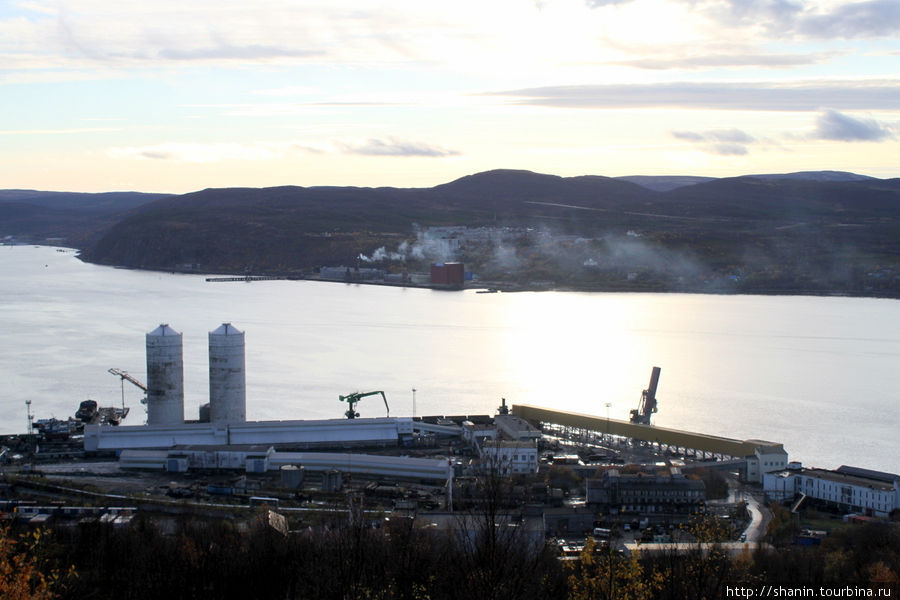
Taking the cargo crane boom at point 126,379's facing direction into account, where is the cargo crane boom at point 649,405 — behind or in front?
behind

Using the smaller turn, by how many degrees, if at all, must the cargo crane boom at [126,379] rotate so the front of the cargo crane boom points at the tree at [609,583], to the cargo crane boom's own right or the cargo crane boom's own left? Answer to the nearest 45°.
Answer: approximately 90° to the cargo crane boom's own left

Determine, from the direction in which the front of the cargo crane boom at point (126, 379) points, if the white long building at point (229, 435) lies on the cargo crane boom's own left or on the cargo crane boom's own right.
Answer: on the cargo crane boom's own left

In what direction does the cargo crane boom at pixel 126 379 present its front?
to the viewer's left

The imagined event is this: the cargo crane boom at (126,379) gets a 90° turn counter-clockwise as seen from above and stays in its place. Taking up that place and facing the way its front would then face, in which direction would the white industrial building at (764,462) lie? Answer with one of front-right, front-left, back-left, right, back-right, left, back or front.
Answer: front-left

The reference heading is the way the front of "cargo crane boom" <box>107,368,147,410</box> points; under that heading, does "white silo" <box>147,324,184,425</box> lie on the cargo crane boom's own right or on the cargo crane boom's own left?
on the cargo crane boom's own left

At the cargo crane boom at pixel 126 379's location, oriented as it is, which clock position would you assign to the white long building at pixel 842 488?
The white long building is roughly at 8 o'clock from the cargo crane boom.

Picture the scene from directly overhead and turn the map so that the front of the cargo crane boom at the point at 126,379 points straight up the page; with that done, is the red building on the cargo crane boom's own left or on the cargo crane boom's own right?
on the cargo crane boom's own right

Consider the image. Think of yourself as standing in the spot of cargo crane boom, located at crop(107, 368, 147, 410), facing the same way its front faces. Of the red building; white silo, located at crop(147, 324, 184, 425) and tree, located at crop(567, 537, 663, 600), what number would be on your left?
2

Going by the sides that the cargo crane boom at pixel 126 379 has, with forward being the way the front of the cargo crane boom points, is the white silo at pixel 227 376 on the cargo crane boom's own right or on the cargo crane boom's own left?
on the cargo crane boom's own left
